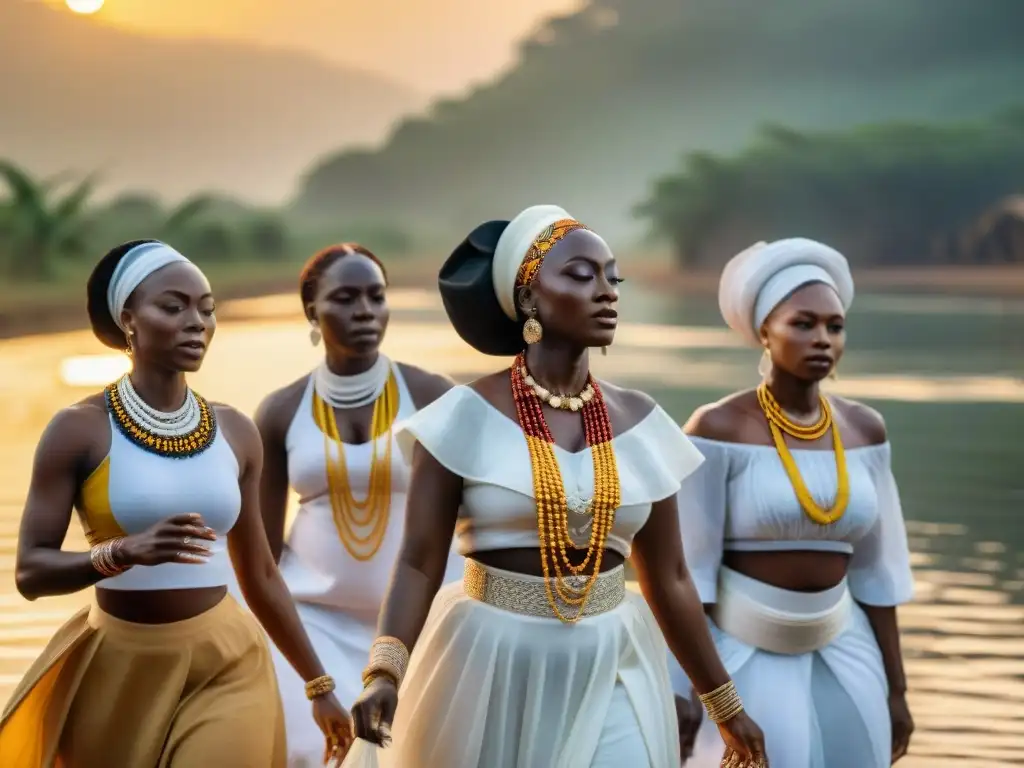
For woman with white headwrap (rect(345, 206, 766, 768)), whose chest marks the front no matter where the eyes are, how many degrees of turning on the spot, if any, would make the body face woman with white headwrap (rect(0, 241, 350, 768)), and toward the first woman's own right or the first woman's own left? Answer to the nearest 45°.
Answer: approximately 135° to the first woman's own right

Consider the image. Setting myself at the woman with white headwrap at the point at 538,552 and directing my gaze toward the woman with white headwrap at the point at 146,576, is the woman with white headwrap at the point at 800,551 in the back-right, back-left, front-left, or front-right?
back-right

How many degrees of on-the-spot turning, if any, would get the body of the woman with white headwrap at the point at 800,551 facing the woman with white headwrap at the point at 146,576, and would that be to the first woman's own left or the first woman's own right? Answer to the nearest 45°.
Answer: approximately 90° to the first woman's own right

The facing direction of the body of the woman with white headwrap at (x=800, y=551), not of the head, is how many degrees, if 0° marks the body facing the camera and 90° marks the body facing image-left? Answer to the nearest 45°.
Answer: approximately 315°

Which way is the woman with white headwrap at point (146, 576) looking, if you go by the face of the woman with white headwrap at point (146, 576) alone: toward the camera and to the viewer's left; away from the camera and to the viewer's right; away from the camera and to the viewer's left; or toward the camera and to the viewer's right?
toward the camera and to the viewer's right

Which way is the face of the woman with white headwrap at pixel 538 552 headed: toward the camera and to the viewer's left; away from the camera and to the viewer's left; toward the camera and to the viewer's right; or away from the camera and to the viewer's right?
toward the camera and to the viewer's right

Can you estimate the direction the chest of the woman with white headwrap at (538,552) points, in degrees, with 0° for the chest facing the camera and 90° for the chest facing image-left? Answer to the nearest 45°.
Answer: approximately 315°

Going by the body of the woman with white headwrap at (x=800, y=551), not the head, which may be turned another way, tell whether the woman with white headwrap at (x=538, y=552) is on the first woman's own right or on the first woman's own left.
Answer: on the first woman's own right
